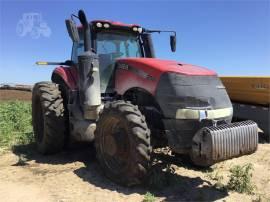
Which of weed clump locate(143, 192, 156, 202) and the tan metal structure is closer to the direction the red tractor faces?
the weed clump

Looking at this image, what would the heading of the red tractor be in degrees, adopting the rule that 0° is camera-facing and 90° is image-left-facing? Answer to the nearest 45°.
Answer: approximately 315°

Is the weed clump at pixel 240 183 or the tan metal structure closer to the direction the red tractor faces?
the weed clump

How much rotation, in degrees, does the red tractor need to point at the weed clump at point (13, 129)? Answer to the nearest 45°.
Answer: approximately 180°

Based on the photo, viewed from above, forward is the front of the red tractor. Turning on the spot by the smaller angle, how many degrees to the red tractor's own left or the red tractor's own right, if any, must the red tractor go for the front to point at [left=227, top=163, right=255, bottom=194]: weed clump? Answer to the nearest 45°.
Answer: approximately 45° to the red tractor's own left

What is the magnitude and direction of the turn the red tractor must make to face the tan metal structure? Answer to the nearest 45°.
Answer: approximately 90° to its left
